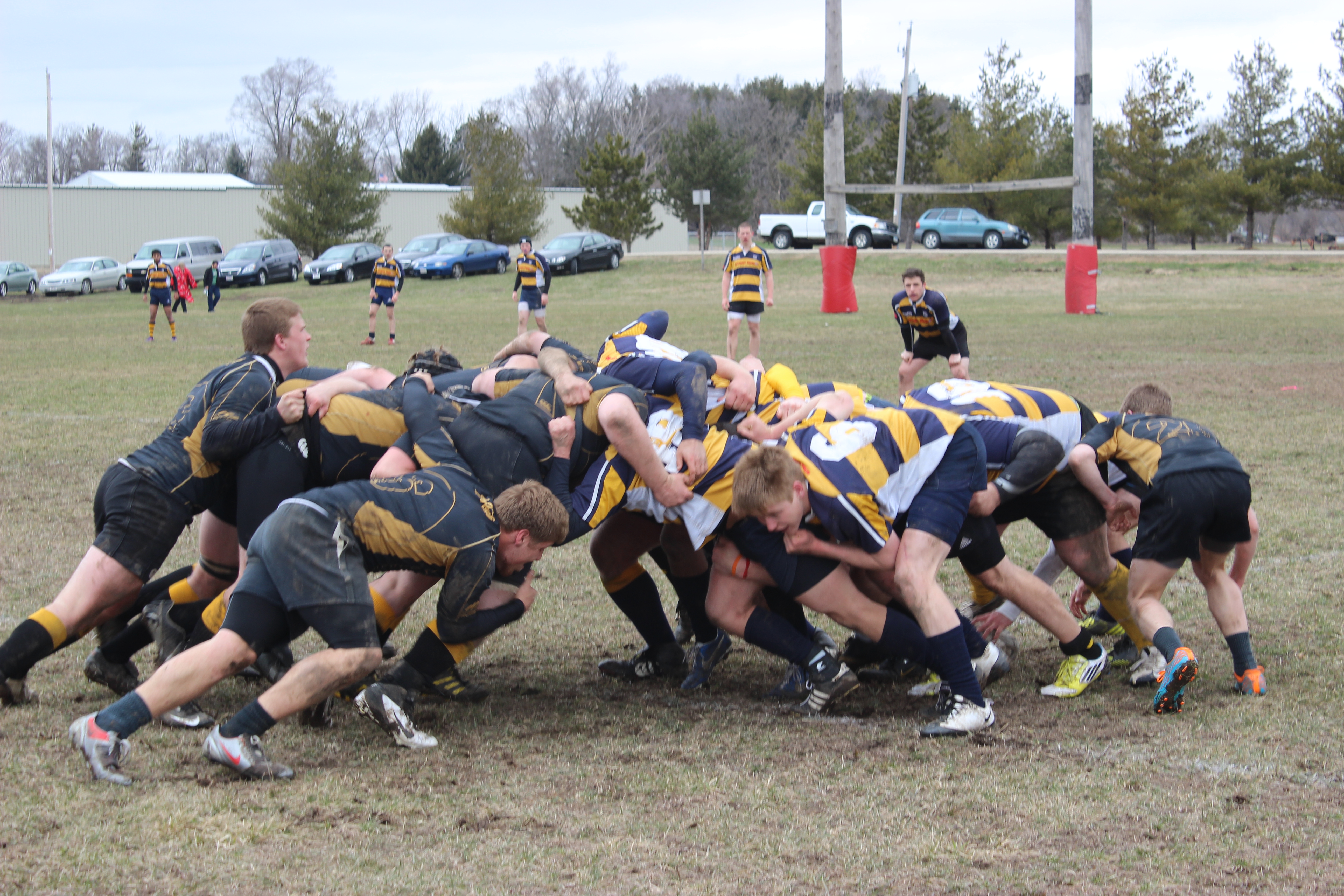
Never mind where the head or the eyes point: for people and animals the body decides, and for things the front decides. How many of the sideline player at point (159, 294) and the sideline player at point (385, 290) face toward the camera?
2

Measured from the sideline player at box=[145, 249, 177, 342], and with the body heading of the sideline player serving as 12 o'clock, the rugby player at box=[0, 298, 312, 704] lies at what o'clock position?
The rugby player is roughly at 12 o'clock from the sideline player.

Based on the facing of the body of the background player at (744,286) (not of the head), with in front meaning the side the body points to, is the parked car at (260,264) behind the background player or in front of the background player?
behind

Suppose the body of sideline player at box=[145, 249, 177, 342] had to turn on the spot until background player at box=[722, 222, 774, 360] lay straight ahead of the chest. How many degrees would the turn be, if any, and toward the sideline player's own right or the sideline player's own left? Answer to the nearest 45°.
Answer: approximately 45° to the sideline player's own left

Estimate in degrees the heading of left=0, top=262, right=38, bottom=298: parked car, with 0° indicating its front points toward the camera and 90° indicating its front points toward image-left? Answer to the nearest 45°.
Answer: approximately 45°

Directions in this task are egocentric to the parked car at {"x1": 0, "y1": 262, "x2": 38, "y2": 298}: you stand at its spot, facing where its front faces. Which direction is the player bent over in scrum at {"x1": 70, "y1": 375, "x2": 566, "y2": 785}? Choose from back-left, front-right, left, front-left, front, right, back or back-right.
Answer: front-left
